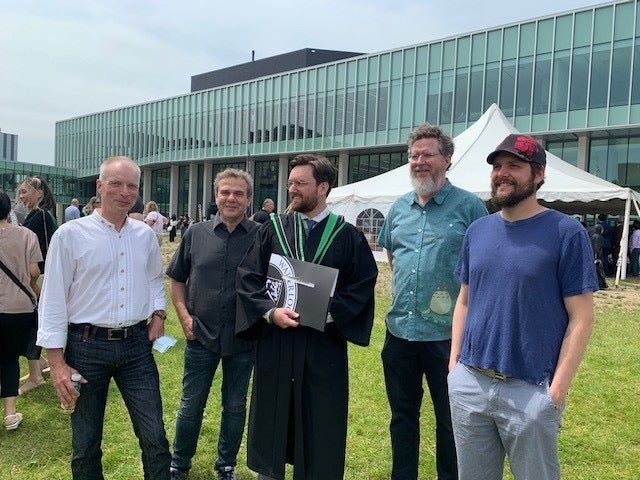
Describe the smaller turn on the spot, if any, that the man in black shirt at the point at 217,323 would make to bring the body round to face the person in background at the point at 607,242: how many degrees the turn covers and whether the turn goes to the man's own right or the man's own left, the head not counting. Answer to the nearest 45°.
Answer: approximately 135° to the man's own left

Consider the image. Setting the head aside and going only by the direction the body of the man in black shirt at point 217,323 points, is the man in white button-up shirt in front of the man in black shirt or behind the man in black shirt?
in front

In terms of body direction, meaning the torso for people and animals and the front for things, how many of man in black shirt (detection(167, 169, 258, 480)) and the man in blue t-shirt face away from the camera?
0

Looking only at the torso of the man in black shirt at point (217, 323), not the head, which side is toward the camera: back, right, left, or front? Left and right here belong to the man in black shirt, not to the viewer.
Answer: front

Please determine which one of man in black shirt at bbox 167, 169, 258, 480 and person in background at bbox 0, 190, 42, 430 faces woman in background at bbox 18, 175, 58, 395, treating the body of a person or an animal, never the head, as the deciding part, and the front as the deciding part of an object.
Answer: the person in background

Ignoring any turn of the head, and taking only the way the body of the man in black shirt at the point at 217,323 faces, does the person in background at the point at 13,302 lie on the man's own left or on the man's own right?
on the man's own right

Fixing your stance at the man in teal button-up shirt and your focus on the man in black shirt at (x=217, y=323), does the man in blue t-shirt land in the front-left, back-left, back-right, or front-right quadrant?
back-left

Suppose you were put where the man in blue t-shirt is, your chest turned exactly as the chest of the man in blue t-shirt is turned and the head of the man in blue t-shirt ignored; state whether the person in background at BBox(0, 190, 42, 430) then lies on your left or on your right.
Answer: on your right
